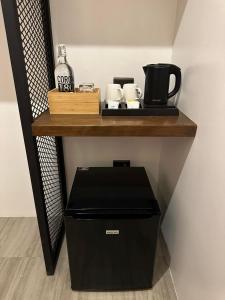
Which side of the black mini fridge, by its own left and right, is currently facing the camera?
front

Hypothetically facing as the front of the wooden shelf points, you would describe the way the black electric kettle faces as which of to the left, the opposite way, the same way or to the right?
to the right

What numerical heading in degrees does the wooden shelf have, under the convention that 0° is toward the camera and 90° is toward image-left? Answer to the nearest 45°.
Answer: approximately 0°

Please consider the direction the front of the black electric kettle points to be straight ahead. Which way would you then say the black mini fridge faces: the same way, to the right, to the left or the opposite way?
to the left

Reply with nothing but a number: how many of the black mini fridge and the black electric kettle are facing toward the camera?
1

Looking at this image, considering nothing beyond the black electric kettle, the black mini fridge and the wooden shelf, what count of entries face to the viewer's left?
1

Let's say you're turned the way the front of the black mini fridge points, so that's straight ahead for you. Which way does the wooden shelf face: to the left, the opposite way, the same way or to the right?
the same way

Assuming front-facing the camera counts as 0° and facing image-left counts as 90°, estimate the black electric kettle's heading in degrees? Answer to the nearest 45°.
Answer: approximately 90°

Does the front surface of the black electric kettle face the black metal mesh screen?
yes

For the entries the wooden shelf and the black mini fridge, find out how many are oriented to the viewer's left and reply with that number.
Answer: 0
